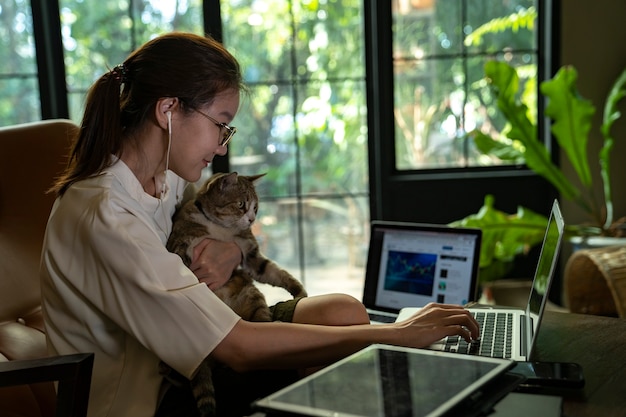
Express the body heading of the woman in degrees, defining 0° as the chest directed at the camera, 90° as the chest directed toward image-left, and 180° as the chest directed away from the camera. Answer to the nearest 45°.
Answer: approximately 270°

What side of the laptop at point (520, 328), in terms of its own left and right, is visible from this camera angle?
left

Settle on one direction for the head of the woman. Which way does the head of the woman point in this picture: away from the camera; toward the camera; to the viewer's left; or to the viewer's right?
to the viewer's right

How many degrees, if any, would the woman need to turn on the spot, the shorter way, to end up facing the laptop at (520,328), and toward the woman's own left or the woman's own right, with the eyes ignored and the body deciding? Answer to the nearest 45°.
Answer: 0° — they already face it

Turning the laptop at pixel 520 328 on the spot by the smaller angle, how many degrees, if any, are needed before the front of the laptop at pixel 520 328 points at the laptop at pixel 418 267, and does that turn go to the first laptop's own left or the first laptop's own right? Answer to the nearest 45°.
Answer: approximately 45° to the first laptop's own right

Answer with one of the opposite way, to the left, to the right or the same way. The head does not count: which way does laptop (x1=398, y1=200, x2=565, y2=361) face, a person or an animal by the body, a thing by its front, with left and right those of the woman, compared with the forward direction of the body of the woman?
the opposite way

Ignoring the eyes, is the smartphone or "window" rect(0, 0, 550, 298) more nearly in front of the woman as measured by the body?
the smartphone

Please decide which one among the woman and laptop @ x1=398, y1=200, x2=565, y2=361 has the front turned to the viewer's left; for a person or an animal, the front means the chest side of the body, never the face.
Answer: the laptop

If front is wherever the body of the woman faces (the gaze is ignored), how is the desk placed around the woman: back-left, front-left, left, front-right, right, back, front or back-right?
front

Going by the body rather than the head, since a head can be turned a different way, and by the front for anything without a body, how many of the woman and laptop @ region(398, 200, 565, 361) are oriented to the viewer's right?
1

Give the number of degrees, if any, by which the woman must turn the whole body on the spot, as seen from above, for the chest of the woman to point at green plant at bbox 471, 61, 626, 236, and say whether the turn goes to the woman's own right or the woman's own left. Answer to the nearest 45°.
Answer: approximately 45° to the woman's own left

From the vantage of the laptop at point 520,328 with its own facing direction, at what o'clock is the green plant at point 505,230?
The green plant is roughly at 3 o'clock from the laptop.

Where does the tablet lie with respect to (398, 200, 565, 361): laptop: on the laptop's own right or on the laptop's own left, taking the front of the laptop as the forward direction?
on the laptop's own left
